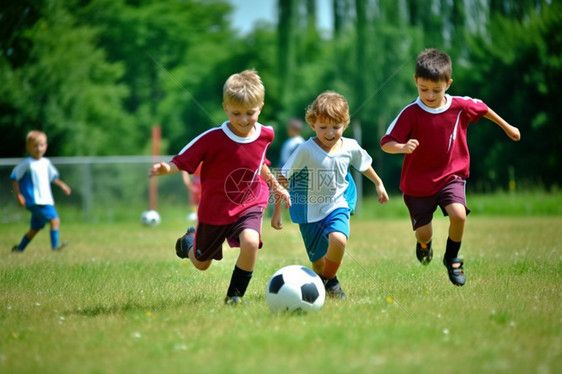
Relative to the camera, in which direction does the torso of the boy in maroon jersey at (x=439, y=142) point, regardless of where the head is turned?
toward the camera

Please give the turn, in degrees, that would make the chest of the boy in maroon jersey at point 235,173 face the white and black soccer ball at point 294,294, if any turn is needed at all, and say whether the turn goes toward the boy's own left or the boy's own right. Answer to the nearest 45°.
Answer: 0° — they already face it

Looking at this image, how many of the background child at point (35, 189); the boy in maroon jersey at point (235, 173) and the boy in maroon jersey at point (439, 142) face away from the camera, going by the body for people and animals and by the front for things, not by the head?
0

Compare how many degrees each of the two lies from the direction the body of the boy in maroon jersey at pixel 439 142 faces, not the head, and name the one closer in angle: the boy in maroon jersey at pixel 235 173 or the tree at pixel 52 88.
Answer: the boy in maroon jersey

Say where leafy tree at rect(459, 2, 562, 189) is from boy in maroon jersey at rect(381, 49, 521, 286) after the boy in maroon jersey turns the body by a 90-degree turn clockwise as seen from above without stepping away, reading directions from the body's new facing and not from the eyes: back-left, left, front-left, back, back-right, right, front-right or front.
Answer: right

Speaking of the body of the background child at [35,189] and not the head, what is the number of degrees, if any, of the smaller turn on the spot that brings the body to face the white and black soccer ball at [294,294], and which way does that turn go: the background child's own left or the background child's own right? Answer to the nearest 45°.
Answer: approximately 45° to the background child's own right

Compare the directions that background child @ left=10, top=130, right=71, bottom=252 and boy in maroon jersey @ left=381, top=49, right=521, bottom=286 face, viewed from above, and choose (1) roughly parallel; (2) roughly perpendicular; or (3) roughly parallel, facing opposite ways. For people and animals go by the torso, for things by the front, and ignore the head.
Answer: roughly perpendicular

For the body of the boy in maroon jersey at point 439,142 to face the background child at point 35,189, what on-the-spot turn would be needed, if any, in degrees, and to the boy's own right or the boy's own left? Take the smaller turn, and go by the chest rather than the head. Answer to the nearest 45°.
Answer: approximately 135° to the boy's own right

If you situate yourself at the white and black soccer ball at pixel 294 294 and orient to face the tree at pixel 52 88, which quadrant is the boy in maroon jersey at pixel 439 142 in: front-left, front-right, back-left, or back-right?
front-right

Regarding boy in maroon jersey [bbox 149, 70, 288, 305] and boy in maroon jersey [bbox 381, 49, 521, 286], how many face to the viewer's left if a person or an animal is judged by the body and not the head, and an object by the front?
0

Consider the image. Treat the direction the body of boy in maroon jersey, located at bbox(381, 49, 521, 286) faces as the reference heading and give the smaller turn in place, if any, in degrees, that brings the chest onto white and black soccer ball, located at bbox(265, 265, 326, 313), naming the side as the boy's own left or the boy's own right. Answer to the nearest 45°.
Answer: approximately 45° to the boy's own right

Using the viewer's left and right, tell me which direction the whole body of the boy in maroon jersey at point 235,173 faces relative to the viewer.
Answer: facing the viewer and to the right of the viewer

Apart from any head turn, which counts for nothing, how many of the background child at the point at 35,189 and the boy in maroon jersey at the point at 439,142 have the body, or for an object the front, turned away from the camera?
0

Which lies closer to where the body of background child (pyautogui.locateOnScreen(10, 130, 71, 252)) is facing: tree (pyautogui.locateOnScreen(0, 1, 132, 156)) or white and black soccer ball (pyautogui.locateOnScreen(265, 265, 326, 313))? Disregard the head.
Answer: the white and black soccer ball
